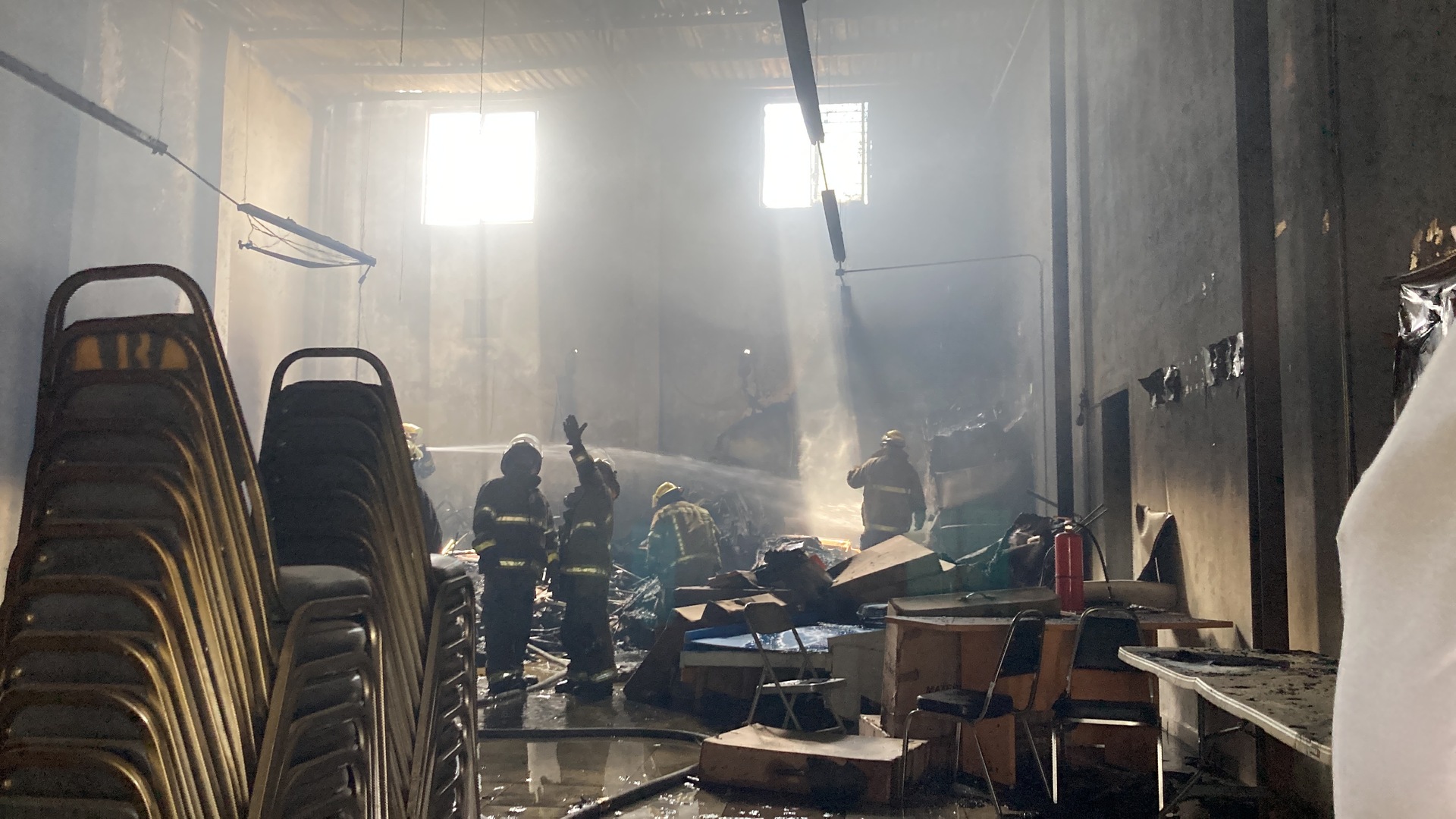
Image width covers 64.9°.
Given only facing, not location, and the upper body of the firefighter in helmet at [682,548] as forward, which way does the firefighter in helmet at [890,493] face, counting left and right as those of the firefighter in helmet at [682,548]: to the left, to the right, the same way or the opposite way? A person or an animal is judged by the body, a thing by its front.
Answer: the same way

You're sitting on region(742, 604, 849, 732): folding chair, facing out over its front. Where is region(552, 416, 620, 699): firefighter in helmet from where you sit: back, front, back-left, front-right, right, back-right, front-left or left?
back

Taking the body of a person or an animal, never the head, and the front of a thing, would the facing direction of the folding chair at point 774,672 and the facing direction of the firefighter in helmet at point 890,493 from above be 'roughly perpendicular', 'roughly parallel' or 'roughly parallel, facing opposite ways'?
roughly parallel, facing opposite ways

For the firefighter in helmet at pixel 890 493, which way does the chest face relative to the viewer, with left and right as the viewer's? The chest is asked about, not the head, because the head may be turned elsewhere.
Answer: facing away from the viewer and to the left of the viewer

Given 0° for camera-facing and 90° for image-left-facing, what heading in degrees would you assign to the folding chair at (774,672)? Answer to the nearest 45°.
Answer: approximately 315°

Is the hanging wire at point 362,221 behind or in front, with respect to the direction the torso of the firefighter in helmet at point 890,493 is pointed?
in front

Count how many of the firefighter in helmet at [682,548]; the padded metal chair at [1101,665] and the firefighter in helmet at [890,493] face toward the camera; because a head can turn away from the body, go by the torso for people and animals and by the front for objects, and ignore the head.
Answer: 1
